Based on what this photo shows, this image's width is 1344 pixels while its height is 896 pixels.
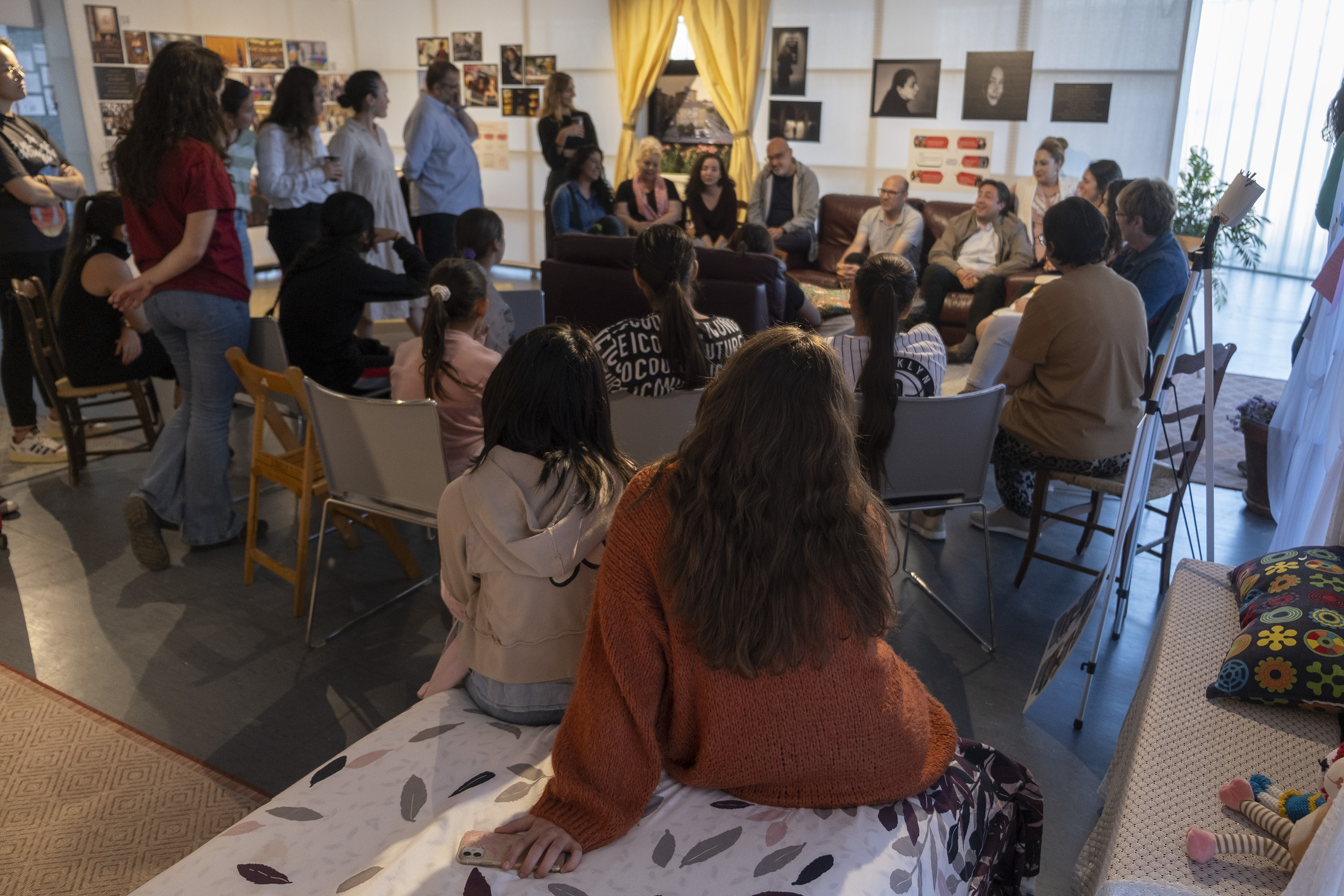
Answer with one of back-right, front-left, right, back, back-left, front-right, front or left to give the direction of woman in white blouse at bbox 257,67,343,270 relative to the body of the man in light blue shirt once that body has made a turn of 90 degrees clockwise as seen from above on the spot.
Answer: front-right

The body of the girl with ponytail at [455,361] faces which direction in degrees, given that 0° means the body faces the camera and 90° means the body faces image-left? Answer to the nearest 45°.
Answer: approximately 225°

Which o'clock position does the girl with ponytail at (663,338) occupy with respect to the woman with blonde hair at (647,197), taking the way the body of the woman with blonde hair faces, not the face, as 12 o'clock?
The girl with ponytail is roughly at 12 o'clock from the woman with blonde hair.

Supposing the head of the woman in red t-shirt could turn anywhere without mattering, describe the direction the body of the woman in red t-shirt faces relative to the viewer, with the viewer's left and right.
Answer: facing away from the viewer and to the right of the viewer

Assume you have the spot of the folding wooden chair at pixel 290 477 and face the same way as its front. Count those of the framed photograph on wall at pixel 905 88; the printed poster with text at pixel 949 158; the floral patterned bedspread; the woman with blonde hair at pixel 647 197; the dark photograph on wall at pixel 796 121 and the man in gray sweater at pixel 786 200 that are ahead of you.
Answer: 5

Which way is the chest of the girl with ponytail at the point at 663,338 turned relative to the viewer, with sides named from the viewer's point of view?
facing away from the viewer

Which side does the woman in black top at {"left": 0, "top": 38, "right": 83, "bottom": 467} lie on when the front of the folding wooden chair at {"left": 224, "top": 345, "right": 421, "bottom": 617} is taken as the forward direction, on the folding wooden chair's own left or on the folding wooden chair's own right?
on the folding wooden chair's own left

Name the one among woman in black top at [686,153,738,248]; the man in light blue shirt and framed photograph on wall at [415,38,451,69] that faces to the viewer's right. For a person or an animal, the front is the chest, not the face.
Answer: the man in light blue shirt

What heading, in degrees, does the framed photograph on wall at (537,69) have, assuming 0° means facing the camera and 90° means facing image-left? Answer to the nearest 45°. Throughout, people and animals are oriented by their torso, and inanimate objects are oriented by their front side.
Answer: approximately 0°

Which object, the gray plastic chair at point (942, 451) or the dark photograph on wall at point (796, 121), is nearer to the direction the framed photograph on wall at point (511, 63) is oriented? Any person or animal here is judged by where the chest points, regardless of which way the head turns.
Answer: the gray plastic chair

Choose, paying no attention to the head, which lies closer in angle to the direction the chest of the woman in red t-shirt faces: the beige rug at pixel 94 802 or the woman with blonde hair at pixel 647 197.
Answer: the woman with blonde hair
